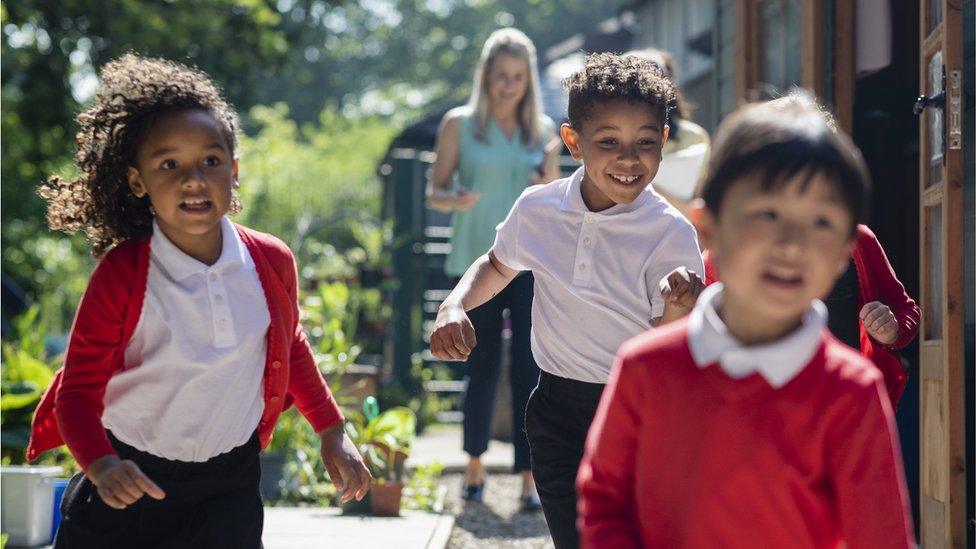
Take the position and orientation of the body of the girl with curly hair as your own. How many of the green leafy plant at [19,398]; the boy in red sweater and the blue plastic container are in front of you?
1

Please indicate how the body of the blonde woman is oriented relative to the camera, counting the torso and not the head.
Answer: toward the camera

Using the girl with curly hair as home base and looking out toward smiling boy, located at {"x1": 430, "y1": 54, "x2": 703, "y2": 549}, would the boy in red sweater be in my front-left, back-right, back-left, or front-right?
front-right

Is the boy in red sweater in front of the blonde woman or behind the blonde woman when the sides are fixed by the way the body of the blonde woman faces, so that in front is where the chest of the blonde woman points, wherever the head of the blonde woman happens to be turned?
in front

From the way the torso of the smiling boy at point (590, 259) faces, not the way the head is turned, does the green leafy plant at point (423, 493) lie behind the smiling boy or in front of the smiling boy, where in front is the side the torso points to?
behind

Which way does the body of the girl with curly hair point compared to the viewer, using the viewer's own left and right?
facing the viewer and to the right of the viewer

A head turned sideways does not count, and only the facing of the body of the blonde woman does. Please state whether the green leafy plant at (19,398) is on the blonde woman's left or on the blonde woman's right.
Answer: on the blonde woman's right

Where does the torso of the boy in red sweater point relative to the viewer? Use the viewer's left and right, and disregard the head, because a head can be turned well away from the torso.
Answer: facing the viewer
